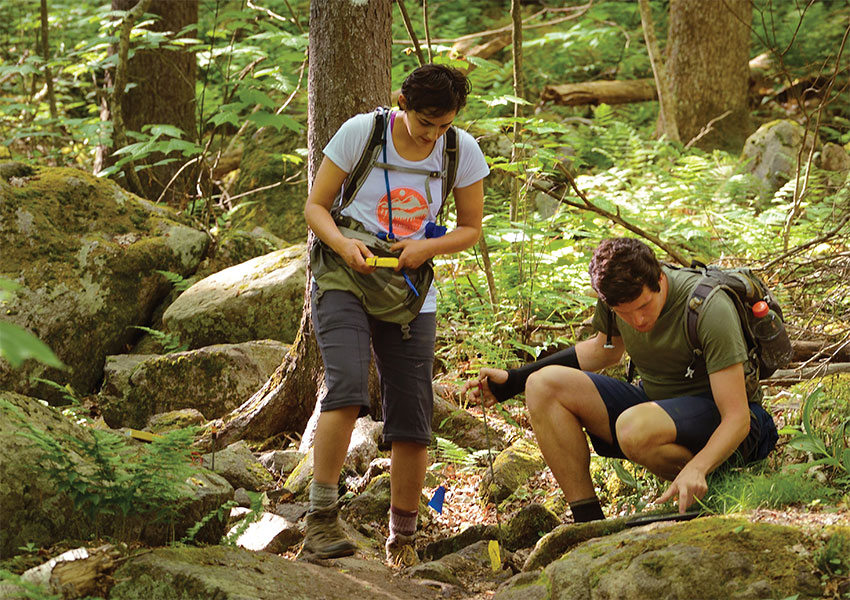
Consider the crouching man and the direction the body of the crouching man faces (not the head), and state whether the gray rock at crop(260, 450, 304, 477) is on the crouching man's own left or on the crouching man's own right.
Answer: on the crouching man's own right

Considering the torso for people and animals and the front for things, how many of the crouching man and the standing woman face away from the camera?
0

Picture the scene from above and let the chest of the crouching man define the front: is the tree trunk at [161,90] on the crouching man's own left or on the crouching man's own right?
on the crouching man's own right

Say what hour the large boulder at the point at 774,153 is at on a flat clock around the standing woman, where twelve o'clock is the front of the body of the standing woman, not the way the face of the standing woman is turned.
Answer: The large boulder is roughly at 7 o'clock from the standing woman.

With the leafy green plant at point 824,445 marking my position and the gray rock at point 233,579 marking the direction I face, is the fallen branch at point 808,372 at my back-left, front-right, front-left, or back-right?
back-right

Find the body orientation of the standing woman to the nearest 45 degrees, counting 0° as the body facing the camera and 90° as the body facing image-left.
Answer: approximately 0°

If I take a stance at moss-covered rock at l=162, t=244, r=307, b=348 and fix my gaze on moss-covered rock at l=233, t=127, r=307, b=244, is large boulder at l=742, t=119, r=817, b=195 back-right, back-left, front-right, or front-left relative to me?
front-right
